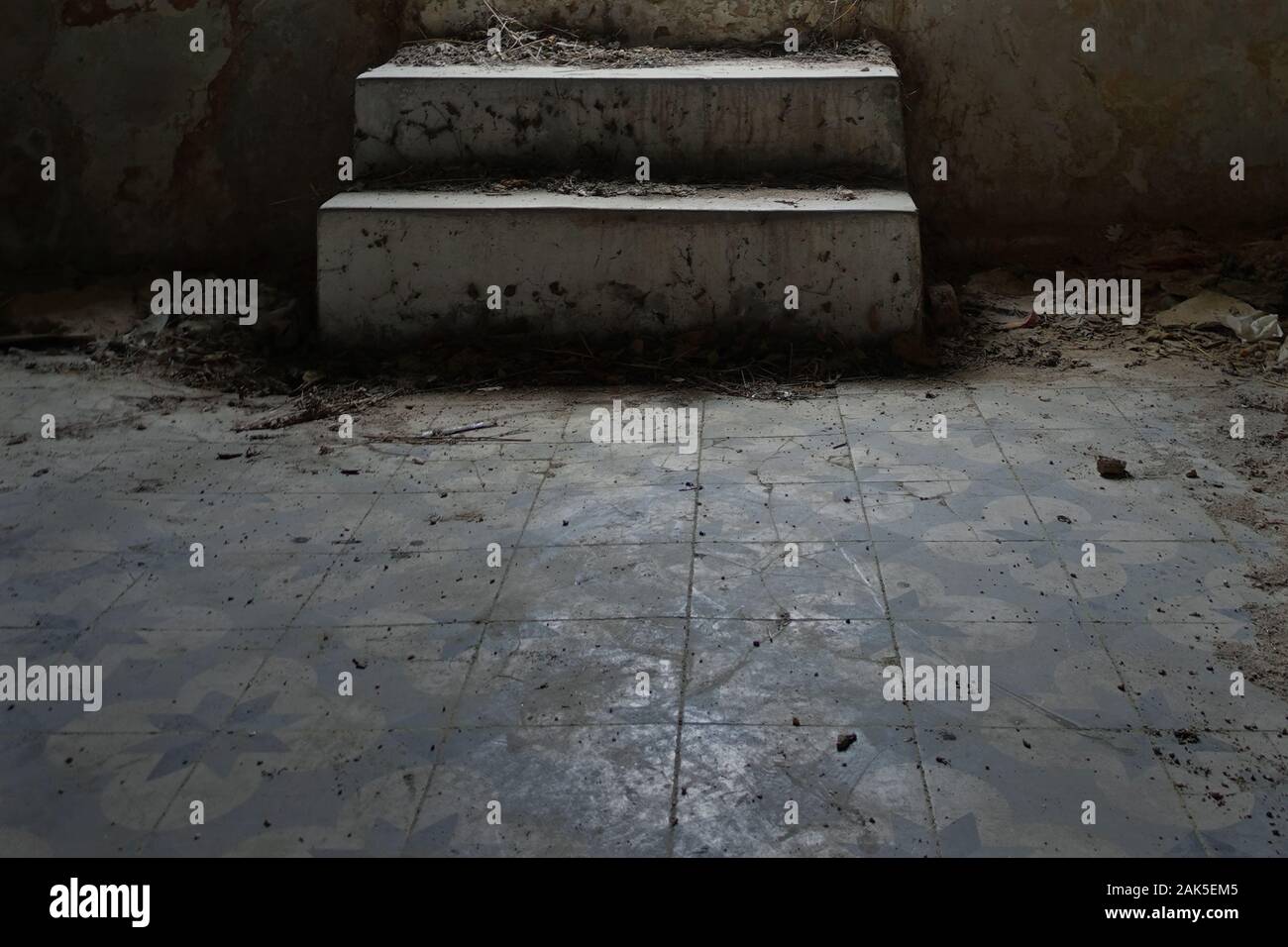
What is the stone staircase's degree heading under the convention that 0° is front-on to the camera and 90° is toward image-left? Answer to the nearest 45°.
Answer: approximately 0°

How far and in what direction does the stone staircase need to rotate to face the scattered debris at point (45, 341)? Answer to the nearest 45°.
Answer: approximately 90° to its right

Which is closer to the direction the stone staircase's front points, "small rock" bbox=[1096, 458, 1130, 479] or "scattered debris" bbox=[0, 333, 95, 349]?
the small rock

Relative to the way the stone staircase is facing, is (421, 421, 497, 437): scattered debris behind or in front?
in front

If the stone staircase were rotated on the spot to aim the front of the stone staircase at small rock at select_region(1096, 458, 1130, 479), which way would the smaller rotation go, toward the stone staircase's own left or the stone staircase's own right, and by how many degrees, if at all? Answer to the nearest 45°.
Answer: approximately 45° to the stone staircase's own left
